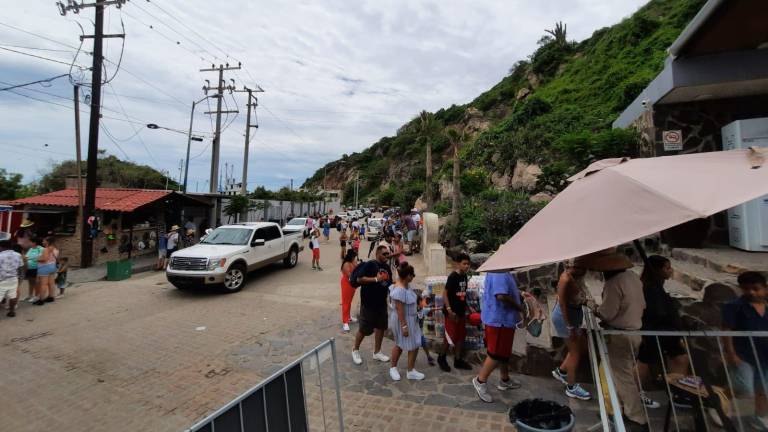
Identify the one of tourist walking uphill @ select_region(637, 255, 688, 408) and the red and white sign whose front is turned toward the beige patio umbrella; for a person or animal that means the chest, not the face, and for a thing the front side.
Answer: the red and white sign

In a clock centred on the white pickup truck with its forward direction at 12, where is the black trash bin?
The black trash bin is roughly at 10 o'clock from the white pickup truck.

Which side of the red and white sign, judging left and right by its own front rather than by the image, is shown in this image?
front

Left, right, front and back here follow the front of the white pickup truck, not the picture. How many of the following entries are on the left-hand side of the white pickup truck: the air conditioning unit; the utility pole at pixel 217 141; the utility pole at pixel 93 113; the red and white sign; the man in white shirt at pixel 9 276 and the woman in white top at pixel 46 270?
2

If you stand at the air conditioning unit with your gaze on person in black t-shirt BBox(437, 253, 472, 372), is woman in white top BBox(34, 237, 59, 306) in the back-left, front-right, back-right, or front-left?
front-right

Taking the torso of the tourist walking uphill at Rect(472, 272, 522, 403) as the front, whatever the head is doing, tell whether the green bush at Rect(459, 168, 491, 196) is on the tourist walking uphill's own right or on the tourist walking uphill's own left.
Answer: on the tourist walking uphill's own left

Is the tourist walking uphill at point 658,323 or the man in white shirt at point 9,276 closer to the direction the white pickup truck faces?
the man in white shirt
